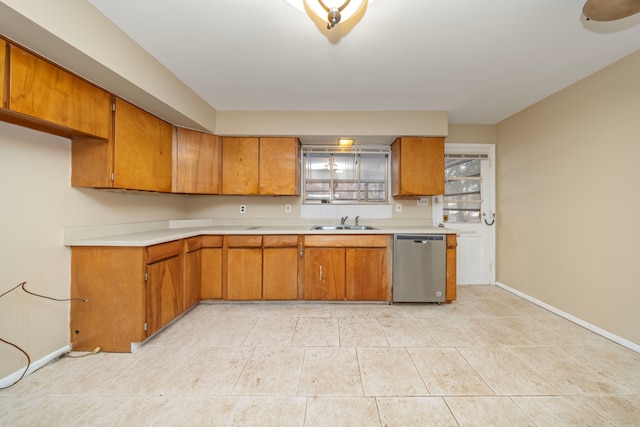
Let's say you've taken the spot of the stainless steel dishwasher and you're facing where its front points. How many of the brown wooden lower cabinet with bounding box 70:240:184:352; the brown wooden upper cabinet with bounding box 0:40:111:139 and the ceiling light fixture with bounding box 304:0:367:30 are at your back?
0

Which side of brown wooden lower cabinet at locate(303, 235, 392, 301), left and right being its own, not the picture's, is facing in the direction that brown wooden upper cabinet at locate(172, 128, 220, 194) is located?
right

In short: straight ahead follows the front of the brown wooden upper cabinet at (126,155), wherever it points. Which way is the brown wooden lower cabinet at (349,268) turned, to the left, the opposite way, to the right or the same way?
to the right

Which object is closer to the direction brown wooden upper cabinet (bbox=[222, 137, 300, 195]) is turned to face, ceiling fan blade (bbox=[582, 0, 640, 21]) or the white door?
the ceiling fan blade

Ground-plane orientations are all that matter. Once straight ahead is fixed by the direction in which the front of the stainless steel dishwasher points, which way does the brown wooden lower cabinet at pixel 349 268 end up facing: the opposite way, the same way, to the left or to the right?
the same way

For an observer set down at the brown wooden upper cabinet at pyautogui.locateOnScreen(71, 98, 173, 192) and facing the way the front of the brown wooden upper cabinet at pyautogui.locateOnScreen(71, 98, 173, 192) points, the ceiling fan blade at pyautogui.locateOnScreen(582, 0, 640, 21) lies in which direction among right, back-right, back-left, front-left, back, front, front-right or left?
front

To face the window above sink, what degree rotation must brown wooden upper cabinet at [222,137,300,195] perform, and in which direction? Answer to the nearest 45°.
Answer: approximately 90° to its left

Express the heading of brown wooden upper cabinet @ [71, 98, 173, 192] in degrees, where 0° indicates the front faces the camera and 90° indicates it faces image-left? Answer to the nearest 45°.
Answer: approximately 315°

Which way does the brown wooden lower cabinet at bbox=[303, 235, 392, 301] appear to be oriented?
toward the camera

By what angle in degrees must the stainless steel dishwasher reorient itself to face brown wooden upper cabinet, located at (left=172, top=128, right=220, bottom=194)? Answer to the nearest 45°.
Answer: approximately 90° to its right

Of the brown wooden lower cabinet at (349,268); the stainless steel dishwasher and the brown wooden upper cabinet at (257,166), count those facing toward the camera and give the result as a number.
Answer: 3

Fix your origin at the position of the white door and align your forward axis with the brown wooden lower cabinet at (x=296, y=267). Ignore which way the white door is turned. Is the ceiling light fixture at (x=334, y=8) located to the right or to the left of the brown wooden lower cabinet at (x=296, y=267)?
left
